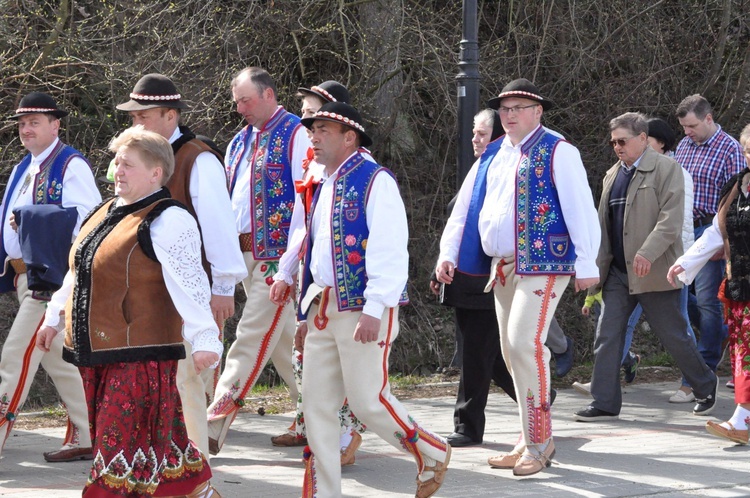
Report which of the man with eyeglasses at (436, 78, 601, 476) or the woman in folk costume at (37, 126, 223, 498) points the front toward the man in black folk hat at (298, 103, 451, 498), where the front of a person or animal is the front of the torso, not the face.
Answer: the man with eyeglasses

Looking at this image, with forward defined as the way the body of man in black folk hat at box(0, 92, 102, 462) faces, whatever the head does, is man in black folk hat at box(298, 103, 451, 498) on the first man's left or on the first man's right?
on the first man's left

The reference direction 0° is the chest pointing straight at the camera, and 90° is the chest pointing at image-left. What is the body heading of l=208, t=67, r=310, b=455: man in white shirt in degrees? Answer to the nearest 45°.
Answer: approximately 45°

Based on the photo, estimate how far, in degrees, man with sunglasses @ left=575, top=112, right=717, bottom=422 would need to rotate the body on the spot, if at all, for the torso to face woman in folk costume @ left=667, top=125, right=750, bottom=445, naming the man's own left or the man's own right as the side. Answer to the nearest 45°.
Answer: approximately 90° to the man's own left

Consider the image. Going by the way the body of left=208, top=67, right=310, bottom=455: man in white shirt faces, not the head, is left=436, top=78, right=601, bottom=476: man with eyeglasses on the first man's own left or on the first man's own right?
on the first man's own left

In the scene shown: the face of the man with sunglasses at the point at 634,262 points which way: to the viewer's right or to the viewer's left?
to the viewer's left

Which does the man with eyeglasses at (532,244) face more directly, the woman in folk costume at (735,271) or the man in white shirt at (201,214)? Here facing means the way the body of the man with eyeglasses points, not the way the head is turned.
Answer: the man in white shirt

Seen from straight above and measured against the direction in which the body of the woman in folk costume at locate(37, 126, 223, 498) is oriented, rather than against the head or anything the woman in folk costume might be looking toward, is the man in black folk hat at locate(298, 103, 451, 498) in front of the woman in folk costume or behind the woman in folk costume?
behind

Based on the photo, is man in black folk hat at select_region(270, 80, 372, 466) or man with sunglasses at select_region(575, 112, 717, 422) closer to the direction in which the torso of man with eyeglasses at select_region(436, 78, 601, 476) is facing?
the man in black folk hat

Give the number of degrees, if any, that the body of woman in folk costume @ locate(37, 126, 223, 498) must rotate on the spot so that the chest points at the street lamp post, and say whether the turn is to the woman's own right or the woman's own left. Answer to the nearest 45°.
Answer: approximately 180°
